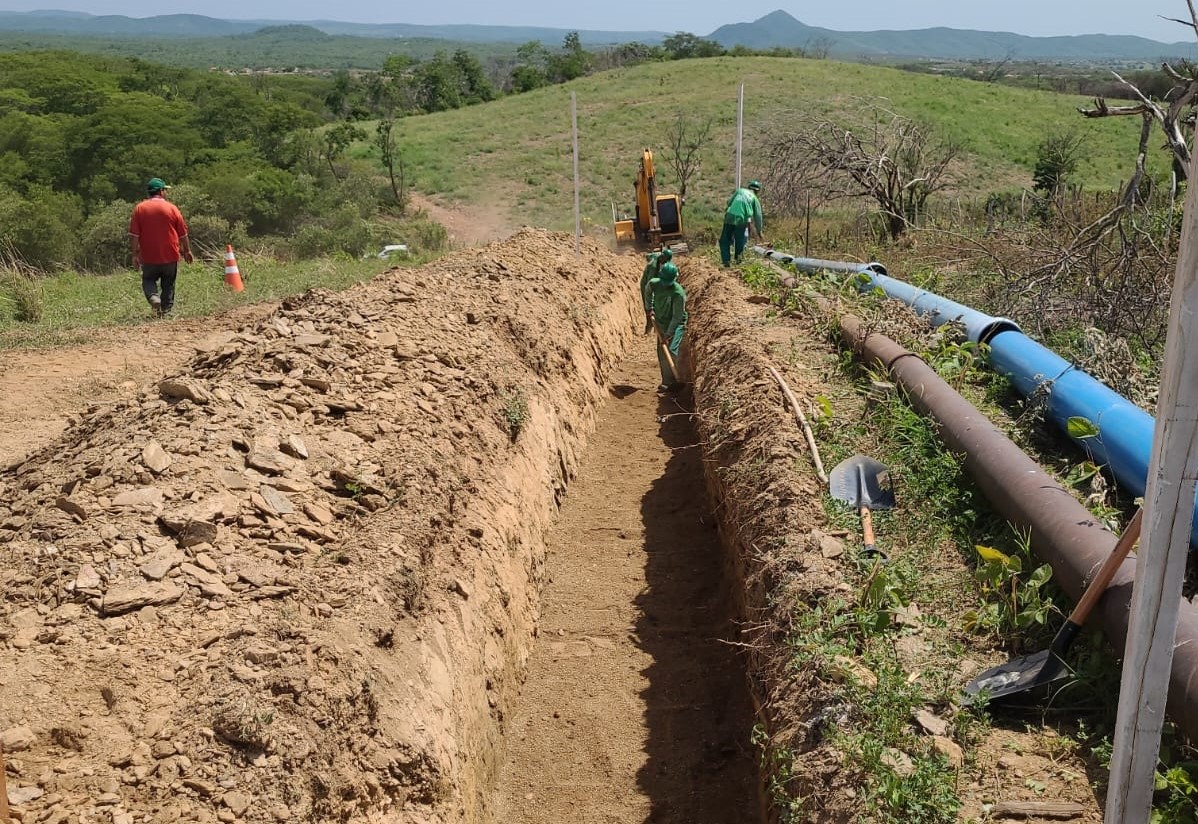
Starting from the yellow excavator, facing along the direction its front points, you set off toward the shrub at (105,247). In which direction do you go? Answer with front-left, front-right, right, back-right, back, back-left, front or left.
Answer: right

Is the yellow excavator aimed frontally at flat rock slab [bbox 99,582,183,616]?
yes

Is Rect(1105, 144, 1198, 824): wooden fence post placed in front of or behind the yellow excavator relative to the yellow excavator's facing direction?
in front

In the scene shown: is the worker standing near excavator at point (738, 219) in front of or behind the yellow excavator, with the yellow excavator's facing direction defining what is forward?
in front

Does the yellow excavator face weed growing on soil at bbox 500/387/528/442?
yes

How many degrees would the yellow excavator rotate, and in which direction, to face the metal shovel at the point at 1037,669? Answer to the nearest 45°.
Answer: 0° — it already faces it

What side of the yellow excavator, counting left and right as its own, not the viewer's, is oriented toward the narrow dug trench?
front

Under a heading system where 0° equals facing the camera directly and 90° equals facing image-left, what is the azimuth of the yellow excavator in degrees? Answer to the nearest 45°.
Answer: approximately 0°

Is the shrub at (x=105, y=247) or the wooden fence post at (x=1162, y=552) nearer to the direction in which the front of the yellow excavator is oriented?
the wooden fence post

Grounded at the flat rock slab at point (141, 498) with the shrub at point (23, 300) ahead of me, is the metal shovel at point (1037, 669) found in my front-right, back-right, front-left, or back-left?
back-right
